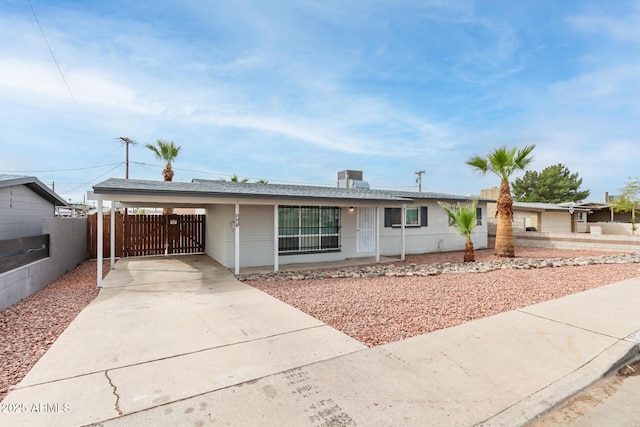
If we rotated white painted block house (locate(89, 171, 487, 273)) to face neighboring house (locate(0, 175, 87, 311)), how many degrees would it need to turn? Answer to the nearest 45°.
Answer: approximately 135° to its right

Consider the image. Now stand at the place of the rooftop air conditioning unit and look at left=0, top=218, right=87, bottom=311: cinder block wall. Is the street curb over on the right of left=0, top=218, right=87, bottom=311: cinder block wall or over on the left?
left

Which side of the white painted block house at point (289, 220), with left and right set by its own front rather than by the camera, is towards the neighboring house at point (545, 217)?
left

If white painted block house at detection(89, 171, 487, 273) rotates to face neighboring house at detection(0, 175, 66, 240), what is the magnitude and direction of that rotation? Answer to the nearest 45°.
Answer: approximately 135° to its right

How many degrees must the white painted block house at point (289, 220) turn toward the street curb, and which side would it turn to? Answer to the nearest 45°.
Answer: approximately 45° to its right

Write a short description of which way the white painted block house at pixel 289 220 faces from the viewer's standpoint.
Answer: facing the viewer and to the right of the viewer

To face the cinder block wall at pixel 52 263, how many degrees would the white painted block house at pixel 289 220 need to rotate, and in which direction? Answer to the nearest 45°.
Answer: approximately 135° to its right
